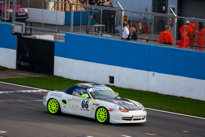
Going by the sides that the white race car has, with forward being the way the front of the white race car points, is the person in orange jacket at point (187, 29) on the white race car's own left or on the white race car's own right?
on the white race car's own left

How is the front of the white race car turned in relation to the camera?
facing the viewer and to the right of the viewer

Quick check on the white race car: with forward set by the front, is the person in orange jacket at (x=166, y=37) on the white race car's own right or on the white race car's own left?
on the white race car's own left

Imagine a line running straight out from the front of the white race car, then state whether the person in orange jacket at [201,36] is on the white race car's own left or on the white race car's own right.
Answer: on the white race car's own left

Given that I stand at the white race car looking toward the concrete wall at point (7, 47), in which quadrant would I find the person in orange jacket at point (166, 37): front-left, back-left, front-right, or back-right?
front-right

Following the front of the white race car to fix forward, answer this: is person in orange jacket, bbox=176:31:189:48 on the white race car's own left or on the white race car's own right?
on the white race car's own left

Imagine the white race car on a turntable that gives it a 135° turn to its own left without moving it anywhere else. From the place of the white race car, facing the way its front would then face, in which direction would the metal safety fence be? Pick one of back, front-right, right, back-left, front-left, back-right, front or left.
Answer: front
